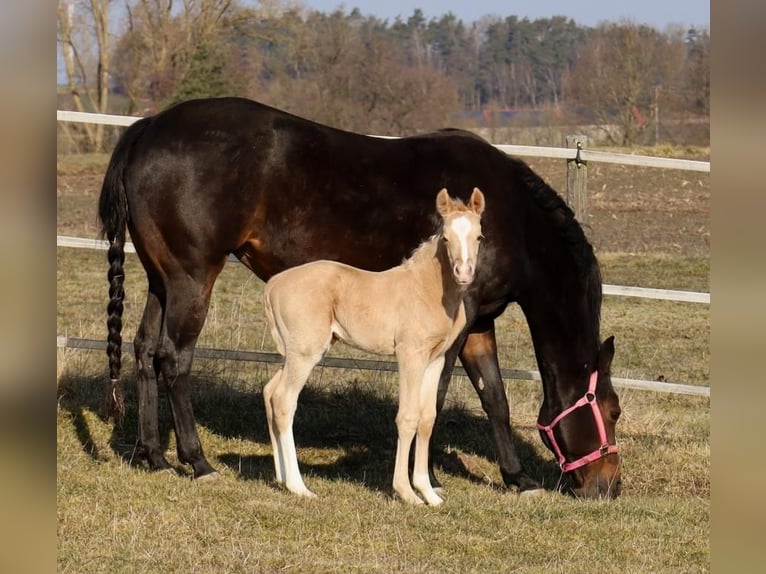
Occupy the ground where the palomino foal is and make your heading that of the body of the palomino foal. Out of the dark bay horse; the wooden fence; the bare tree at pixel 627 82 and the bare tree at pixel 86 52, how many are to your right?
0

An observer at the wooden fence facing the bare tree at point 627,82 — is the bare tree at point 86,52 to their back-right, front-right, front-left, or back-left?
front-left

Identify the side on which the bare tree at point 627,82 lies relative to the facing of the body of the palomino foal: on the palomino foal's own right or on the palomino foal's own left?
on the palomino foal's own left

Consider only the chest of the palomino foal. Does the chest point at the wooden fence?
no

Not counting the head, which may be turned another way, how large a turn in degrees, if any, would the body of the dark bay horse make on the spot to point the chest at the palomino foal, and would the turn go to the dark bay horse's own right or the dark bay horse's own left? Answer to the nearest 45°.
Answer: approximately 90° to the dark bay horse's own right

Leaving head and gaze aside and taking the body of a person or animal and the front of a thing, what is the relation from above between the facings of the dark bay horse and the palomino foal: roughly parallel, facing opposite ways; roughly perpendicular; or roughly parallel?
roughly parallel

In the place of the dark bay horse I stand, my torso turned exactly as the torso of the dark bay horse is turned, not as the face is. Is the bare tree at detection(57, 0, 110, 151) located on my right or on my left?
on my left

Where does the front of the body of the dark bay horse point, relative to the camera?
to the viewer's right

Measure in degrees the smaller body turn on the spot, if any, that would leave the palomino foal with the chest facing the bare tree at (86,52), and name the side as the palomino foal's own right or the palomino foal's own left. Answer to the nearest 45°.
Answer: approximately 90° to the palomino foal's own left

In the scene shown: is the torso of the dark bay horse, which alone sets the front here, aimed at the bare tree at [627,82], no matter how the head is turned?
no
